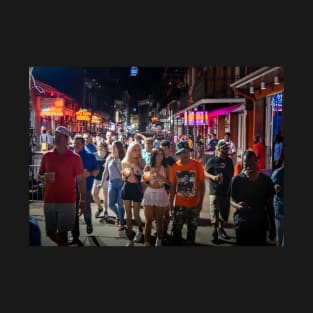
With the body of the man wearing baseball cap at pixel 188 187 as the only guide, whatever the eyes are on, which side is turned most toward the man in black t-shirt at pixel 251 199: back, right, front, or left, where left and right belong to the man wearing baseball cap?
left

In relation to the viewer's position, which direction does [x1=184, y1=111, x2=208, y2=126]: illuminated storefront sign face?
facing the viewer

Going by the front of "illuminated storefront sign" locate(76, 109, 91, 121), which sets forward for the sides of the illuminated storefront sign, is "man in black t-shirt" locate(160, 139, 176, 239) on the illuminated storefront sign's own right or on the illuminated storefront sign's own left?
on the illuminated storefront sign's own left

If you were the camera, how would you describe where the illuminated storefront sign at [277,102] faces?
facing the viewer and to the left of the viewer

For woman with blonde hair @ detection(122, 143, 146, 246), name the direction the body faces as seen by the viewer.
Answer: toward the camera

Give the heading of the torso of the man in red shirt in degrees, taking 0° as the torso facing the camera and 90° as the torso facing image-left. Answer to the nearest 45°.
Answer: approximately 0°

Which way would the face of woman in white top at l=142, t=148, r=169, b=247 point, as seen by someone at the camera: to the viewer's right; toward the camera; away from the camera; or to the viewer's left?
toward the camera

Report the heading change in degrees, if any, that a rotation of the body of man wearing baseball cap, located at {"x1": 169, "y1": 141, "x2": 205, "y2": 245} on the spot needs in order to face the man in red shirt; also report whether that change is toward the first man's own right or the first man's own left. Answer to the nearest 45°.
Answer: approximately 90° to the first man's own right
